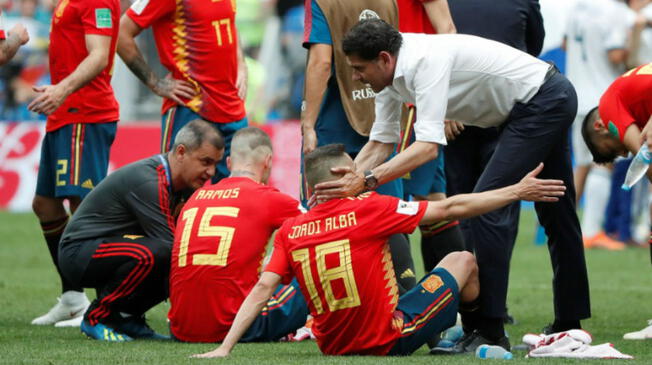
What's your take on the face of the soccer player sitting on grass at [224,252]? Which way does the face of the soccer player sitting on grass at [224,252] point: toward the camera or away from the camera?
away from the camera

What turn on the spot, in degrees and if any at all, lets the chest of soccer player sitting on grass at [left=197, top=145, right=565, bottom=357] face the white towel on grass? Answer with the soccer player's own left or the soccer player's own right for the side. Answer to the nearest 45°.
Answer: approximately 45° to the soccer player's own right

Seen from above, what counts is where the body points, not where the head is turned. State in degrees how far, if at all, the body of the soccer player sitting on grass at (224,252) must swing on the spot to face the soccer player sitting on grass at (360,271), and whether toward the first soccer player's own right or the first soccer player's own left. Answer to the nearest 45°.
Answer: approximately 90° to the first soccer player's own right

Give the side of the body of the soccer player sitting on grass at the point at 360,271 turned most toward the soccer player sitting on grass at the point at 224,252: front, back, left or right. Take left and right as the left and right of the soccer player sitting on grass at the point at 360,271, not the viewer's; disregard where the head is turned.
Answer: left

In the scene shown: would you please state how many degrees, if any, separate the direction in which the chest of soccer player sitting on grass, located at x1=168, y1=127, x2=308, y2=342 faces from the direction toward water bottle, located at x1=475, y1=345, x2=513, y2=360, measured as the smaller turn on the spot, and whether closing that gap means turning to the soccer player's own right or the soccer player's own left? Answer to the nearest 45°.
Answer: approximately 90° to the soccer player's own right

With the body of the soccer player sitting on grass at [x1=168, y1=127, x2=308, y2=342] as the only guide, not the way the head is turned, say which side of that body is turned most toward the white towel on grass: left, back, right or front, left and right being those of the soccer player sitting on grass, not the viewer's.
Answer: right

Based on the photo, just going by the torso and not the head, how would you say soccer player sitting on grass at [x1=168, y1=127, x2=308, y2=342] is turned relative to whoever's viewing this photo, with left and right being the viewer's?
facing away from the viewer and to the right of the viewer

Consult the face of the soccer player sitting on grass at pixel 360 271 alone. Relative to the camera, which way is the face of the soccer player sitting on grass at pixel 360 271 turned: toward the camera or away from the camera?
away from the camera

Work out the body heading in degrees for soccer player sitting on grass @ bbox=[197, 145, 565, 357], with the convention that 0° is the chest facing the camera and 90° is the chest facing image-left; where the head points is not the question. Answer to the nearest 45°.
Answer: approximately 225°
